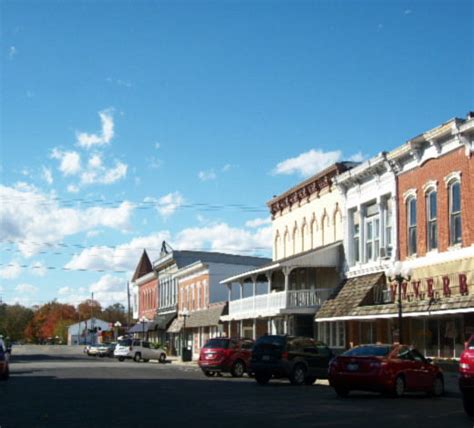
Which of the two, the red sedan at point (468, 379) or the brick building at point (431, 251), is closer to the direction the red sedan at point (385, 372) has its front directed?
the brick building

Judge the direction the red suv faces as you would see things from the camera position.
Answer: facing away from the viewer and to the right of the viewer

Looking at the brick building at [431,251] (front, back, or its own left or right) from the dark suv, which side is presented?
front

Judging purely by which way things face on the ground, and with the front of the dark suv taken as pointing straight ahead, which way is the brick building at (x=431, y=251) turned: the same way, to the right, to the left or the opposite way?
the opposite way

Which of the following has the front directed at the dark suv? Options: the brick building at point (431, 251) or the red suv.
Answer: the brick building

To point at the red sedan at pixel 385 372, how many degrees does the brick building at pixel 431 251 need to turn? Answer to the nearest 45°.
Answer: approximately 45° to its left

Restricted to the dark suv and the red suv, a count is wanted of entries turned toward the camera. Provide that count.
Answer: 0

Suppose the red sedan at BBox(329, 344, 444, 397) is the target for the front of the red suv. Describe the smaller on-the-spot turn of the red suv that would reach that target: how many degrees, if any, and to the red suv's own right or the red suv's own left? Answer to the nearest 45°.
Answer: approximately 135° to the red suv's own right

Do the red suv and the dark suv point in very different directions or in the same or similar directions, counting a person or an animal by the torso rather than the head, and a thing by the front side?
same or similar directions

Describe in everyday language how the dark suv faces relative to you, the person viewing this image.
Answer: facing away from the viewer and to the right of the viewer

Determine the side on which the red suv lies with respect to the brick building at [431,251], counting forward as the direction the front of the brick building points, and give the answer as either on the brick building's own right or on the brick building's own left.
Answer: on the brick building's own right

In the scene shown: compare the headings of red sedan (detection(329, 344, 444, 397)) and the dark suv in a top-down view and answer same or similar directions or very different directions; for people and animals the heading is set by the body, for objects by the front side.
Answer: same or similar directions

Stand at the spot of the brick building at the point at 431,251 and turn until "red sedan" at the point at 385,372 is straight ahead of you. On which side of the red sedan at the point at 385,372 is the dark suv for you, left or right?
right

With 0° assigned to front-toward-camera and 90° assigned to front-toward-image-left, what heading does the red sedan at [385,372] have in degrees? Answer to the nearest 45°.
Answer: approximately 225°

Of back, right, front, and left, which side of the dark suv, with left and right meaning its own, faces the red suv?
left

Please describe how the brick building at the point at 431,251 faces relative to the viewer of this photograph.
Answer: facing the viewer and to the left of the viewer
